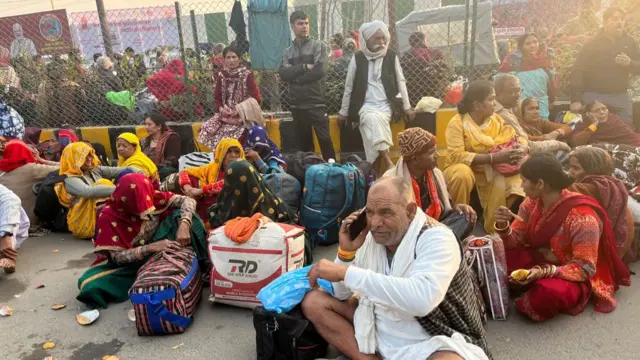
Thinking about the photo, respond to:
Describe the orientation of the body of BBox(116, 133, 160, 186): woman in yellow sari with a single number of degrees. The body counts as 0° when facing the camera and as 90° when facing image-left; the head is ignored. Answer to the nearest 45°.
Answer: approximately 45°

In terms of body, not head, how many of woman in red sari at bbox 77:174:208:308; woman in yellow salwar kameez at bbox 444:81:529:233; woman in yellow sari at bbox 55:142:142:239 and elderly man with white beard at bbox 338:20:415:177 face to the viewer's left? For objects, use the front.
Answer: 0

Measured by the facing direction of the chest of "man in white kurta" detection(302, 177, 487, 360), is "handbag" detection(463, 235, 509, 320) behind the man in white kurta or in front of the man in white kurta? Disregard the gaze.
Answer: behind

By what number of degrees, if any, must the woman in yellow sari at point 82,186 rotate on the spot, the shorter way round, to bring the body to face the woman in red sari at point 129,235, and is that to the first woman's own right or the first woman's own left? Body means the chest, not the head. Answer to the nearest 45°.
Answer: approximately 45° to the first woman's own right

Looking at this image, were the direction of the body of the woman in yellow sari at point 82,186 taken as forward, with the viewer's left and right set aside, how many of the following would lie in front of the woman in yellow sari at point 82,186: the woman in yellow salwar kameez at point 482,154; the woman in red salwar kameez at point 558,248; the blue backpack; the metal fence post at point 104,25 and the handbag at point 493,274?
4

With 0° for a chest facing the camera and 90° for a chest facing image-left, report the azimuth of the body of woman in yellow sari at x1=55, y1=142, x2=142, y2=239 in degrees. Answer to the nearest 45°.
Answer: approximately 315°

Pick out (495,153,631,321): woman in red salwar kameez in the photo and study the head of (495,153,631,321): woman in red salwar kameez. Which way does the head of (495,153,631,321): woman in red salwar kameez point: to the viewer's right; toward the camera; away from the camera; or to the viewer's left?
to the viewer's left

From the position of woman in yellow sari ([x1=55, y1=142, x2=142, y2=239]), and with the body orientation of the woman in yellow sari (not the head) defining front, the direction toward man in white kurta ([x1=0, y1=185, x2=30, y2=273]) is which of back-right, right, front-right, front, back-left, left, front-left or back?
right

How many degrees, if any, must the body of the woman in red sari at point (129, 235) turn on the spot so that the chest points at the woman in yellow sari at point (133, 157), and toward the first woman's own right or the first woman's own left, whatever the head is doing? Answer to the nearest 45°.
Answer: approximately 135° to the first woman's own left

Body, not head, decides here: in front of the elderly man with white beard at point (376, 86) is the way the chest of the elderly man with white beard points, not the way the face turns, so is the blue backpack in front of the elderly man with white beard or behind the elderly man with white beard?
in front

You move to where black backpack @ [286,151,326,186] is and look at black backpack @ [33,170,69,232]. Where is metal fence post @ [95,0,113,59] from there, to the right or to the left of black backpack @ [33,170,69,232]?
right

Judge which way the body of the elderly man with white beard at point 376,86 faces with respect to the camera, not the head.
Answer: toward the camera

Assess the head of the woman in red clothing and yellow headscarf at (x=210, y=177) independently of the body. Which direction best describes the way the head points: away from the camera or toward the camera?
toward the camera

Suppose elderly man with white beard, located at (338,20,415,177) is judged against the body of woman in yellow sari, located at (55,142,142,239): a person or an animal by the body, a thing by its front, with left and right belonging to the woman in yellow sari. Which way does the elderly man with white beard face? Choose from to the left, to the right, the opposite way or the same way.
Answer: to the right

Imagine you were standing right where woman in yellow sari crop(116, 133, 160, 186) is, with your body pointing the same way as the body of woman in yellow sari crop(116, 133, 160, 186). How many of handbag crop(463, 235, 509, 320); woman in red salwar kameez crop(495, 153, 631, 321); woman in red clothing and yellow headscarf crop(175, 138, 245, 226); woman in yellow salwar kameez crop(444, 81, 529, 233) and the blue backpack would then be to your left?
5

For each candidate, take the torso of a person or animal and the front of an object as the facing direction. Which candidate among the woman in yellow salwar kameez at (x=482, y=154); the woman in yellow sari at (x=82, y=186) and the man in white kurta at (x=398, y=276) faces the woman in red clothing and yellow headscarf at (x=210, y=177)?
the woman in yellow sari at (x=82, y=186)

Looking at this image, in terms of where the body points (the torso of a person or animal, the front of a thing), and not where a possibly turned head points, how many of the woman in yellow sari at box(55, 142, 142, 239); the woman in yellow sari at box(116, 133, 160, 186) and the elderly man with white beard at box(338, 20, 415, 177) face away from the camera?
0

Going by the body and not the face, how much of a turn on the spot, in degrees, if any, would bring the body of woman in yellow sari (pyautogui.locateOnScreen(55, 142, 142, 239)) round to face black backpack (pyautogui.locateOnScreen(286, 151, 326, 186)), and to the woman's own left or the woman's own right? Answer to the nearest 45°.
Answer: approximately 45° to the woman's own left

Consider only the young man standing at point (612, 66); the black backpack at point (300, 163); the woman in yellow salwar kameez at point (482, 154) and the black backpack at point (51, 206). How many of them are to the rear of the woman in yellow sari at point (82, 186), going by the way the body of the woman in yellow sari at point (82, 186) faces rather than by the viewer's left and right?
1
